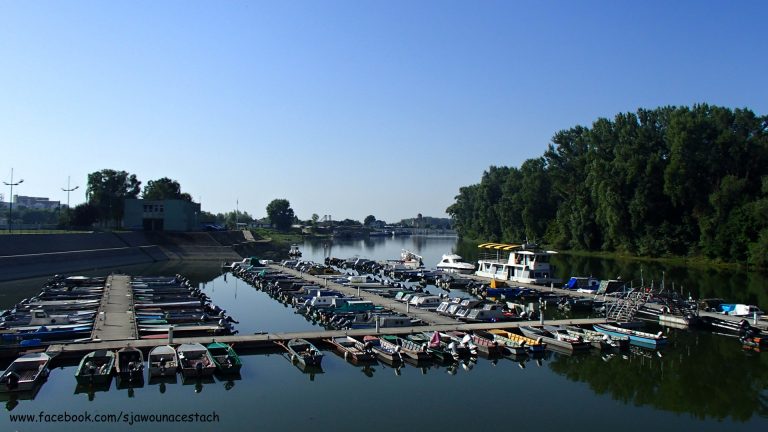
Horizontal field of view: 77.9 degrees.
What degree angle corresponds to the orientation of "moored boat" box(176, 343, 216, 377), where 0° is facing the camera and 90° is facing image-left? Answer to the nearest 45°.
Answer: approximately 180°

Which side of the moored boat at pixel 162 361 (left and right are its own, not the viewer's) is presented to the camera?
back

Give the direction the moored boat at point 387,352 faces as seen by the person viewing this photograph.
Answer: facing away from the viewer and to the left of the viewer

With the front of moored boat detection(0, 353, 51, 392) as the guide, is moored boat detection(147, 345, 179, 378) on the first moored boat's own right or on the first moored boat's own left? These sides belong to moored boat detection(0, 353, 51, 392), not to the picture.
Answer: on the first moored boat's own right

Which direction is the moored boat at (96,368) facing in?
away from the camera

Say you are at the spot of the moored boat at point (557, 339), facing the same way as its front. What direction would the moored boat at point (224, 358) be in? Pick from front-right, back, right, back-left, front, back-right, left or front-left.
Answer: left

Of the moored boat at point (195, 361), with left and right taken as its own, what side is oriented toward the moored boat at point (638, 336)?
right

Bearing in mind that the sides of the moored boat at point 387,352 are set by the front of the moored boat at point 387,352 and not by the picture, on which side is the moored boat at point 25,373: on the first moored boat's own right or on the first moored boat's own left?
on the first moored boat's own left

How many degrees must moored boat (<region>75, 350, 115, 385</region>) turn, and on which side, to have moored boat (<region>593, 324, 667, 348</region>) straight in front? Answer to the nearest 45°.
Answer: approximately 90° to its right

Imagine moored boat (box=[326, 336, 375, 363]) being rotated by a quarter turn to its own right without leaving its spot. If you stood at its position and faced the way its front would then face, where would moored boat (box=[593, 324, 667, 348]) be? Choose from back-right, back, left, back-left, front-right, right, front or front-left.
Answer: front-right

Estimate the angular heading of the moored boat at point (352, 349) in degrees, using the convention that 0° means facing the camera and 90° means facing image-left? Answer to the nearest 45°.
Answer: approximately 135°

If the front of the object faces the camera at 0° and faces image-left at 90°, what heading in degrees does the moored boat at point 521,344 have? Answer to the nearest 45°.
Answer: approximately 135°
